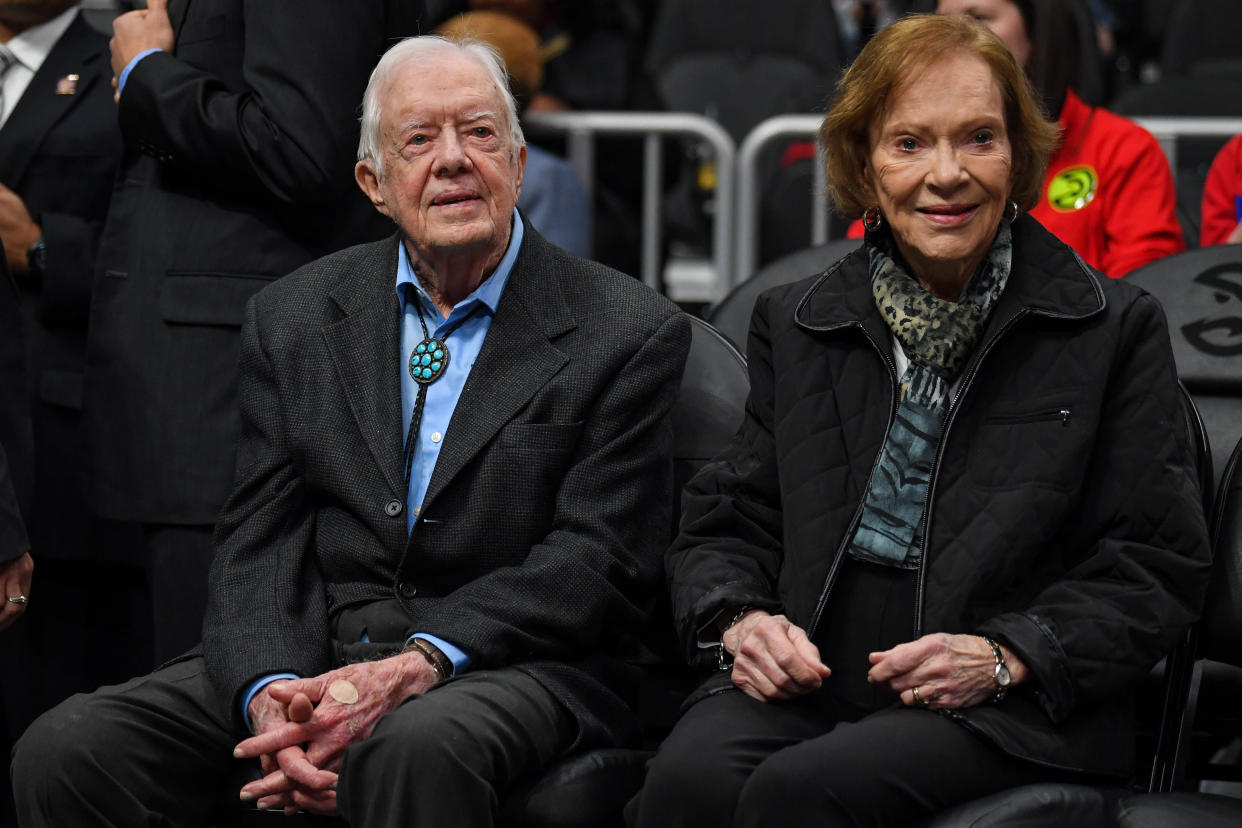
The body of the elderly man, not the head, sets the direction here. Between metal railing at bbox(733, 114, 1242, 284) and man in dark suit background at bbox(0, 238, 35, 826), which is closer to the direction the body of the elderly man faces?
the man in dark suit background

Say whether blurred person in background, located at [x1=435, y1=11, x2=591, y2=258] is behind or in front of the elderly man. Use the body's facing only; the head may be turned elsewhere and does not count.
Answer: behind

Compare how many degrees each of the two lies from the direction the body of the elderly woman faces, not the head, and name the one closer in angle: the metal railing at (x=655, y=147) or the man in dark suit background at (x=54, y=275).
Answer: the man in dark suit background

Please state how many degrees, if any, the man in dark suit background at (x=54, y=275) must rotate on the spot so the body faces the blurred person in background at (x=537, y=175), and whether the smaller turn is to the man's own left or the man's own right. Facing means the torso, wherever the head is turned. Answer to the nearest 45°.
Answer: approximately 180°

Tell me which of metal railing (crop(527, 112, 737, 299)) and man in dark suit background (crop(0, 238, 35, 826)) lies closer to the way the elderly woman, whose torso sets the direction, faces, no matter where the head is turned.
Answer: the man in dark suit background

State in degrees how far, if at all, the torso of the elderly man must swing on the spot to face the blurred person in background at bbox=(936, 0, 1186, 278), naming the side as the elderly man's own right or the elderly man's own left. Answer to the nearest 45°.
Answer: approximately 180°

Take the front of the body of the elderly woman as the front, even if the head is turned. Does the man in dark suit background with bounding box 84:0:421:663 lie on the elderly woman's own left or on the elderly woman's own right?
on the elderly woman's own right

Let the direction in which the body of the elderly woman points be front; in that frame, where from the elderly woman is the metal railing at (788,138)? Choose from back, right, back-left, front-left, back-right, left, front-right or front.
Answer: back-right

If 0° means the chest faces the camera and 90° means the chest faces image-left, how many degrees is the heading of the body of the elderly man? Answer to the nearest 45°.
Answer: approximately 45°

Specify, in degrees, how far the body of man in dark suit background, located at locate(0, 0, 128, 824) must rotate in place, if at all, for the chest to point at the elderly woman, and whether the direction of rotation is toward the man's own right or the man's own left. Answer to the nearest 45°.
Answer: approximately 90° to the man's own left

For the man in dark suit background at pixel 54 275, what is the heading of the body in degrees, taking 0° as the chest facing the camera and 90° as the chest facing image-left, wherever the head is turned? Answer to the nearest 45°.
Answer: approximately 45°
